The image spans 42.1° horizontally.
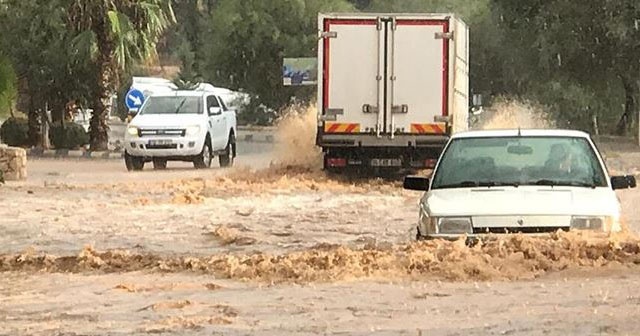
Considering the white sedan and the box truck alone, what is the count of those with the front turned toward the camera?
1

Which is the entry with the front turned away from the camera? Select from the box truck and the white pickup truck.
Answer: the box truck

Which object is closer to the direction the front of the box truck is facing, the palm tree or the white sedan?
the palm tree

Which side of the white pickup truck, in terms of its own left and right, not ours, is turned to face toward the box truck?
left

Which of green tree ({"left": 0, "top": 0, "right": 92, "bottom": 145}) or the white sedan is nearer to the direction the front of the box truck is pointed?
the green tree

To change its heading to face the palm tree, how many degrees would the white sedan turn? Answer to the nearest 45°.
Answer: approximately 135° to its right

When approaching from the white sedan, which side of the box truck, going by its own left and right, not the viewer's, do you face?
back

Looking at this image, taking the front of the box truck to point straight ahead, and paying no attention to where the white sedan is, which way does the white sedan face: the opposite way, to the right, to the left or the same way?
the opposite way

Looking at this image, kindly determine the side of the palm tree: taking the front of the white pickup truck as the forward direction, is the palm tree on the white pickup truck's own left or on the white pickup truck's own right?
on the white pickup truck's own right

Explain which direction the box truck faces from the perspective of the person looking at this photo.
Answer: facing away from the viewer

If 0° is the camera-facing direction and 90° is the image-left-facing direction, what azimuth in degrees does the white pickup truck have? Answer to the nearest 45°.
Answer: approximately 45°

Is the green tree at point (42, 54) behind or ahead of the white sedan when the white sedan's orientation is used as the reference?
behind
